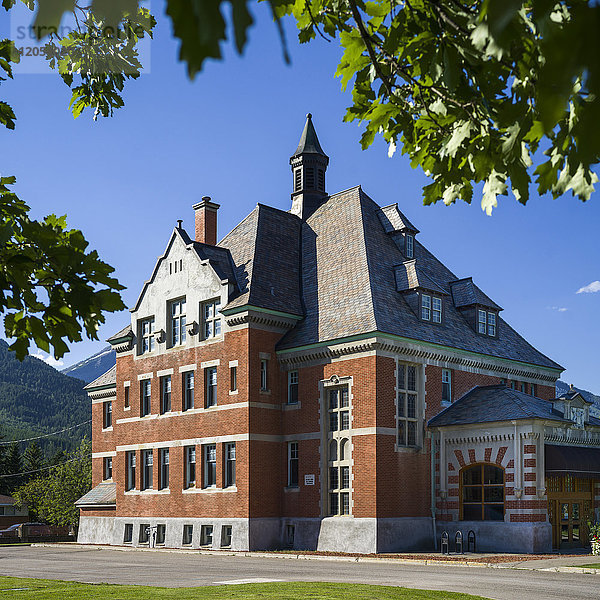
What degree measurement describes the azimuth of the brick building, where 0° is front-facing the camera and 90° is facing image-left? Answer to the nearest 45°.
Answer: approximately 315°

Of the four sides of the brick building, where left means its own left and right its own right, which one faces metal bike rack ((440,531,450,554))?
front
